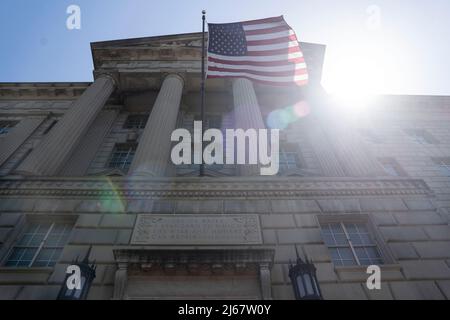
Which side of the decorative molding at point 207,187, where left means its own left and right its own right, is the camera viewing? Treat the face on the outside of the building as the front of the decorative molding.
front

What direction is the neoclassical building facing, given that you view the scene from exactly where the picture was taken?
facing the viewer
